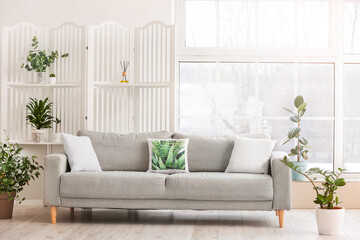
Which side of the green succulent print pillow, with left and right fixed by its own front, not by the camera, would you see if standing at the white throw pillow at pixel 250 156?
left

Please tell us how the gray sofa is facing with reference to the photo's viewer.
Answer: facing the viewer

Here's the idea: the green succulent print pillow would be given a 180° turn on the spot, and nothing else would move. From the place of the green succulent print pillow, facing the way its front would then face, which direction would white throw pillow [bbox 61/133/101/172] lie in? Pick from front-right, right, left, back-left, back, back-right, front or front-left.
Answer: left

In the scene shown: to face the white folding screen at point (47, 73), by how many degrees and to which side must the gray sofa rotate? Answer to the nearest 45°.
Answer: approximately 135° to its right

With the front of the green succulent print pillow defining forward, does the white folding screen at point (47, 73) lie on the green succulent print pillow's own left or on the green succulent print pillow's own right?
on the green succulent print pillow's own right

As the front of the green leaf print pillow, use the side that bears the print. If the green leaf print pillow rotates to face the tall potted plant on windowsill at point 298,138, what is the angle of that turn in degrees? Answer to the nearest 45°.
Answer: approximately 90° to its left

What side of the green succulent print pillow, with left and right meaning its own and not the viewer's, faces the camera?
front

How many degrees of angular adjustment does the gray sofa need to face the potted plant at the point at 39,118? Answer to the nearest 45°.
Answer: approximately 135° to its right
